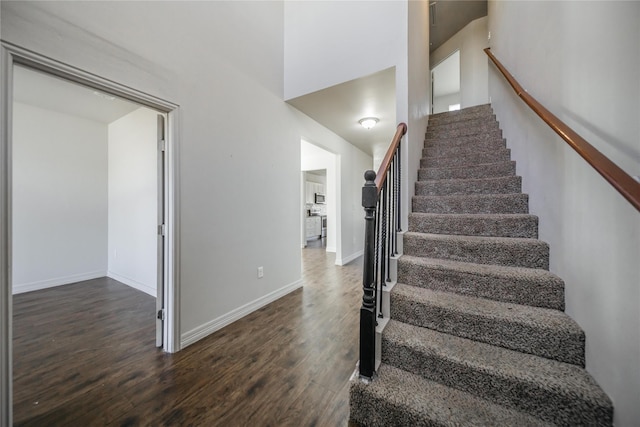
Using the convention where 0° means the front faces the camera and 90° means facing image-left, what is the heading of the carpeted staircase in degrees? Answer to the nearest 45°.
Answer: approximately 0°

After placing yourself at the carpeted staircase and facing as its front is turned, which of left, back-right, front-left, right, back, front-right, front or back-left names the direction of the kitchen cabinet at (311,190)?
back-right

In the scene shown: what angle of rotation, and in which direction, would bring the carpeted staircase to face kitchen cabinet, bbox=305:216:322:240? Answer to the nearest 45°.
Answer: approximately 135° to its right
